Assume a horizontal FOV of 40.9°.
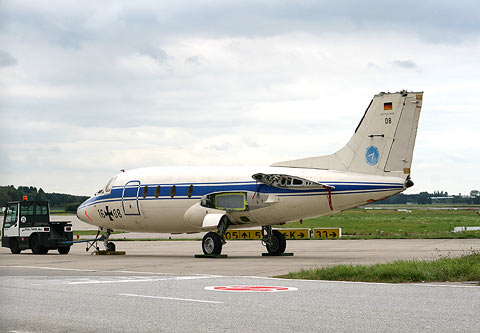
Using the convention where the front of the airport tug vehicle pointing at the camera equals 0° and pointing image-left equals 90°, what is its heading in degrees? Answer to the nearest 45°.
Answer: approximately 135°

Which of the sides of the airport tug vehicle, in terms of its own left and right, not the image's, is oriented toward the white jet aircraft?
back

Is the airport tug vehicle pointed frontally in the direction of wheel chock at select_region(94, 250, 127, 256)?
no
